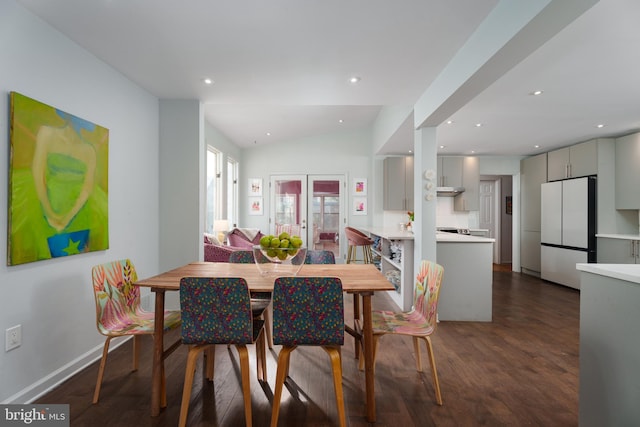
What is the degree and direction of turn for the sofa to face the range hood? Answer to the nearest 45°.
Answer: approximately 45° to its left

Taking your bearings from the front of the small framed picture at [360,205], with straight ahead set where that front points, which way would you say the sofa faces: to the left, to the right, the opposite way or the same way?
to the left

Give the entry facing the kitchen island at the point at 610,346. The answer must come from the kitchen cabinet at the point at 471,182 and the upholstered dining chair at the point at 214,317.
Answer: the kitchen cabinet

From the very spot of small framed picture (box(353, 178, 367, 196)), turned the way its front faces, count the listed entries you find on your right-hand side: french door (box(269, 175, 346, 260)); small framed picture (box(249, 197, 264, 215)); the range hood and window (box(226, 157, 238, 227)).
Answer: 3

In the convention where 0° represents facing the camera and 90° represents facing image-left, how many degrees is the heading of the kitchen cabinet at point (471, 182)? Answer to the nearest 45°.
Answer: approximately 0°

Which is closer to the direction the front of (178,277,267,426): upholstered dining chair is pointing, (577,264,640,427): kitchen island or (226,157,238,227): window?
the window

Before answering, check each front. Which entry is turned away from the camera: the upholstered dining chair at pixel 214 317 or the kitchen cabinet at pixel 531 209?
the upholstered dining chair

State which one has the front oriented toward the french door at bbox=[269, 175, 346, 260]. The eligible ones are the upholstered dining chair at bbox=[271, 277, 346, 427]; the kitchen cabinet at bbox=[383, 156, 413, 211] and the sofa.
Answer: the upholstered dining chair

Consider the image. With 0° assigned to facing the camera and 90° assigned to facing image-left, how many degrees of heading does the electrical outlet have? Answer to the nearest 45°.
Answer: approximately 315°
